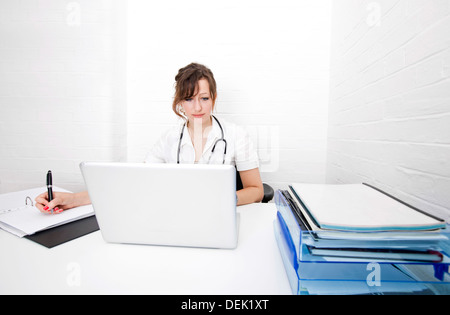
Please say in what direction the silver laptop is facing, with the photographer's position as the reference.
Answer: facing away from the viewer

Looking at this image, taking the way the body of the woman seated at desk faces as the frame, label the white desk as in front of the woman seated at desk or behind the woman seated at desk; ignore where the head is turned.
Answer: in front

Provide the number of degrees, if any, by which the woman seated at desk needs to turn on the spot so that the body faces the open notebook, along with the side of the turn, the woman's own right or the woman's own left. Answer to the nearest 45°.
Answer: approximately 45° to the woman's own right

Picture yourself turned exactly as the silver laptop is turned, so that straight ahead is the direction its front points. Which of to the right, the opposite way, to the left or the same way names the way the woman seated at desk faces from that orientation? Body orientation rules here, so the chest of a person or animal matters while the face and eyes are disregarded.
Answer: the opposite way

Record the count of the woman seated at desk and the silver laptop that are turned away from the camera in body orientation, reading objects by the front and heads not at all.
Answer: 1

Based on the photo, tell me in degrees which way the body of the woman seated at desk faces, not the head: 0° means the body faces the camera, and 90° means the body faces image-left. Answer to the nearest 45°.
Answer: approximately 0°

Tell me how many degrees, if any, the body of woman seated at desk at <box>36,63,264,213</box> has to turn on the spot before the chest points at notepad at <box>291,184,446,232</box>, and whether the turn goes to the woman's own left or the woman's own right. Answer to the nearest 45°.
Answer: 0° — they already face it
